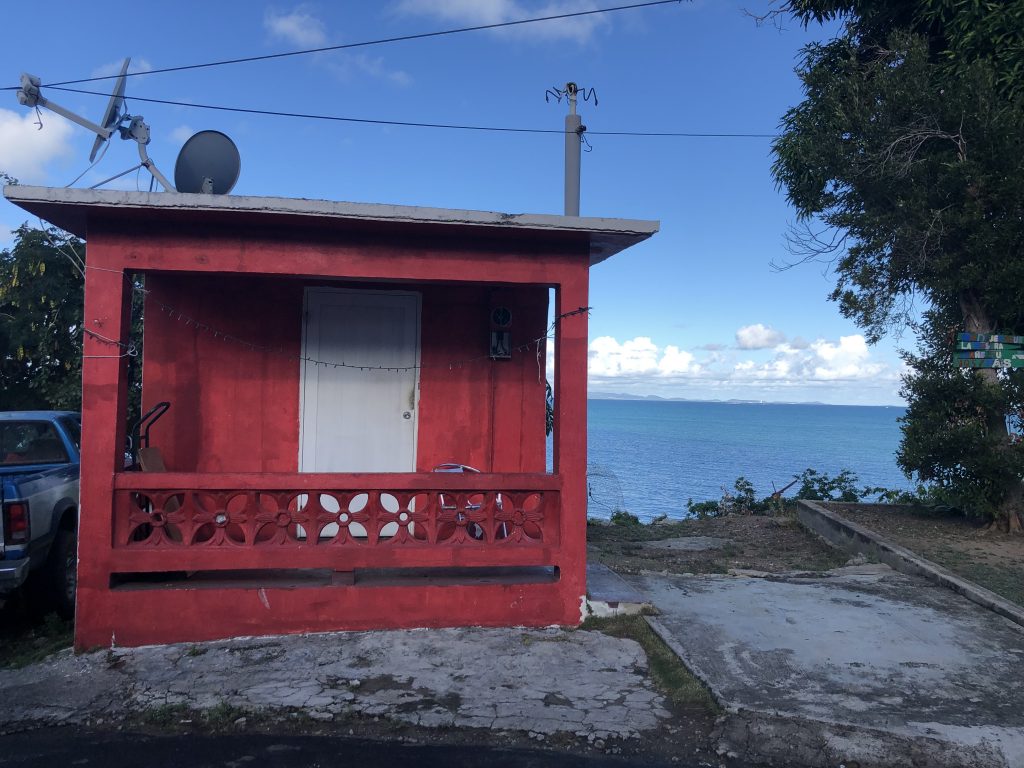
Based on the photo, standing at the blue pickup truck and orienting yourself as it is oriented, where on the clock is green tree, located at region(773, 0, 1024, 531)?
The green tree is roughly at 2 o'clock from the blue pickup truck.

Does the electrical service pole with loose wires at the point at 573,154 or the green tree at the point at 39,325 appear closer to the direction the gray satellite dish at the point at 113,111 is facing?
the green tree

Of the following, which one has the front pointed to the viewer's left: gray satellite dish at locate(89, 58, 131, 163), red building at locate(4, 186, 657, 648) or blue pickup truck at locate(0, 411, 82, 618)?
the gray satellite dish

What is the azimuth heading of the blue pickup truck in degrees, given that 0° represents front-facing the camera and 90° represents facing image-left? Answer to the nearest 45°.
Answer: approximately 225°

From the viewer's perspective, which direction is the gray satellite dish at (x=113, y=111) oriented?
to the viewer's left

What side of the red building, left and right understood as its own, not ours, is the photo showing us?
front

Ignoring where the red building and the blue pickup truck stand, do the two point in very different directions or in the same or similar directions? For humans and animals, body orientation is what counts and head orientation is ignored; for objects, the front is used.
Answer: very different directions

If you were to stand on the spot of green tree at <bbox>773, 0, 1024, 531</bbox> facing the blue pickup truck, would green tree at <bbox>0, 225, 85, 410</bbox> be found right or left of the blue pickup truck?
right

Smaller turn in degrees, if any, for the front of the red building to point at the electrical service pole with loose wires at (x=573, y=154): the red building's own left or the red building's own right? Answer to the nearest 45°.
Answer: approximately 135° to the red building's own left

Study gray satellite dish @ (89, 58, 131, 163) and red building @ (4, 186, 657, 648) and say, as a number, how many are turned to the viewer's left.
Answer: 1

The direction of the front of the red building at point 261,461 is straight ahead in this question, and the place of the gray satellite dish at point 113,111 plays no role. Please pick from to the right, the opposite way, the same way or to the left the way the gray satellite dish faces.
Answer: to the right

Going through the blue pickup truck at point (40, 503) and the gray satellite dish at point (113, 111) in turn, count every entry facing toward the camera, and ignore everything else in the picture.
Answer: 0

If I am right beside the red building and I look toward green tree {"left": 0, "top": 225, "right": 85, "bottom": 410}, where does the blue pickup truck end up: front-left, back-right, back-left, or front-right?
front-left

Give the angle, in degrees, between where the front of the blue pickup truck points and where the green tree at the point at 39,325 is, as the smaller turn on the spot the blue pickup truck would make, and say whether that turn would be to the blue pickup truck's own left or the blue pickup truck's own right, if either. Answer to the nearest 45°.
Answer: approximately 45° to the blue pickup truck's own left

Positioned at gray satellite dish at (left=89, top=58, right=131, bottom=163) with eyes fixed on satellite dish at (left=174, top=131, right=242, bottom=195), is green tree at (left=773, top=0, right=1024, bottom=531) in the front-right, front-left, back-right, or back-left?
front-left
